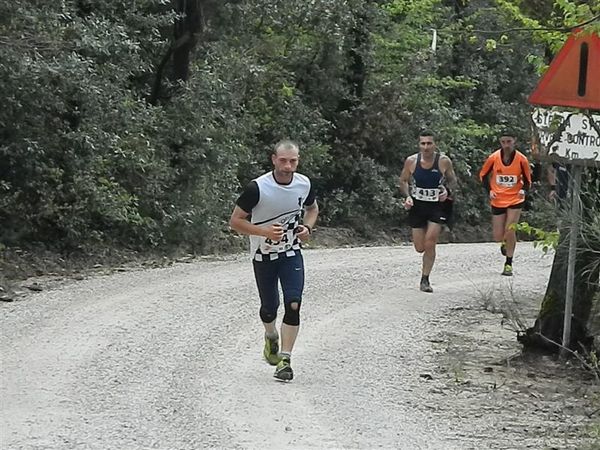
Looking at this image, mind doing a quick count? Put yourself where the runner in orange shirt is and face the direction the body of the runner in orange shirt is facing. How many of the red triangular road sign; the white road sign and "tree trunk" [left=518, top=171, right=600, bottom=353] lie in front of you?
3

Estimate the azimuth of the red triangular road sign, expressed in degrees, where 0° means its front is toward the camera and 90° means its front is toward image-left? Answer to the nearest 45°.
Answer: approximately 0°

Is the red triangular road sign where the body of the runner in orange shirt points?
yes

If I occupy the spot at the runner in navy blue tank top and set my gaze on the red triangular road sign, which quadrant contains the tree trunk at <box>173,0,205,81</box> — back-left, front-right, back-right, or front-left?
back-right
